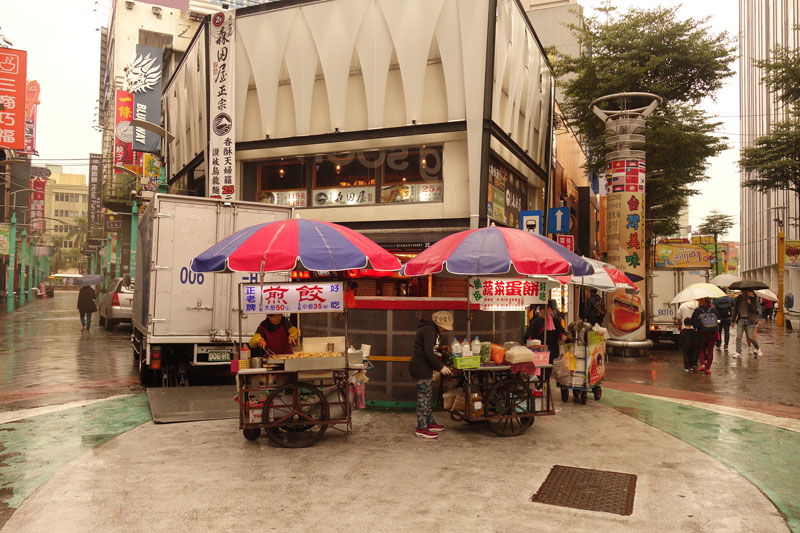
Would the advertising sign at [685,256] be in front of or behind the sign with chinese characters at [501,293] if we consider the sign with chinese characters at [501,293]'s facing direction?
behind

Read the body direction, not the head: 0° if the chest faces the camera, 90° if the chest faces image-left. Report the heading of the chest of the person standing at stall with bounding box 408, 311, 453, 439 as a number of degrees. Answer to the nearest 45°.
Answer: approximately 270°

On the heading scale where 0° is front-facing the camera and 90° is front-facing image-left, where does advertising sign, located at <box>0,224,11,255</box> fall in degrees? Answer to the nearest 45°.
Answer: approximately 0°

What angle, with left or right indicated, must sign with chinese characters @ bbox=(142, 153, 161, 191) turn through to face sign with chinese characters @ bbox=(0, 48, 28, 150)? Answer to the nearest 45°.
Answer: approximately 45° to its right

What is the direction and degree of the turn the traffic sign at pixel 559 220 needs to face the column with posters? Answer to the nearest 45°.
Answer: approximately 135° to its left

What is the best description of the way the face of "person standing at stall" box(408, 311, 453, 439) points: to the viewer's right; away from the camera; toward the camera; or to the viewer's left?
to the viewer's right
